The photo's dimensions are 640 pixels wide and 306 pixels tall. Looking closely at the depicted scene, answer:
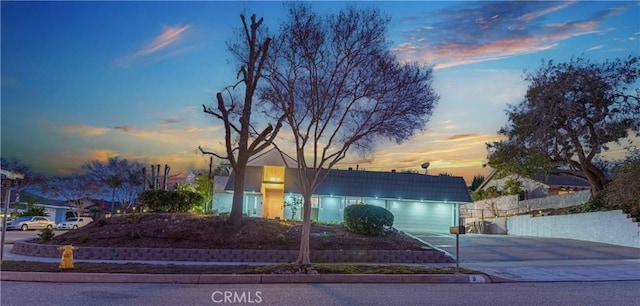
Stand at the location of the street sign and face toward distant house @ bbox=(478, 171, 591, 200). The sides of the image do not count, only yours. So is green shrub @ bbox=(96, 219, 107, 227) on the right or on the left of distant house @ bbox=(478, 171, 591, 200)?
left

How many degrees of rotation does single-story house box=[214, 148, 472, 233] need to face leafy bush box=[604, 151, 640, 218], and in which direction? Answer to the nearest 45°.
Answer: approximately 45° to its left

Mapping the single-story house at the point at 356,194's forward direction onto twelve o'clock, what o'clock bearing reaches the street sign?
The street sign is roughly at 1 o'clock from the single-story house.

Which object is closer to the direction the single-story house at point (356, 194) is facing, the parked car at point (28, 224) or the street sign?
the street sign

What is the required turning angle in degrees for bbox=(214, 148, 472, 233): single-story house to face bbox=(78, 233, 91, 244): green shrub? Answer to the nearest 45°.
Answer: approximately 45° to its right

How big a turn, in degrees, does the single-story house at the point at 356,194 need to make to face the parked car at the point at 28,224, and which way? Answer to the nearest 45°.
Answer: approximately 90° to its right

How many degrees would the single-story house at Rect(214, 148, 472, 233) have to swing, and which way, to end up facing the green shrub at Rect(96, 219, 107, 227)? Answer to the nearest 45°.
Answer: approximately 45° to its right

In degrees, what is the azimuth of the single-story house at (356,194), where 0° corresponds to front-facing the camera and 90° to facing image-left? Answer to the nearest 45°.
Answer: approximately 0°

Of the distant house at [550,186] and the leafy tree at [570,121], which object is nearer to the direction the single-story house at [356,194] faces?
the leafy tree

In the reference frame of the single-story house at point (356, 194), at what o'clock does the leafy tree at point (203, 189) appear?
The leafy tree is roughly at 3 o'clock from the single-story house.

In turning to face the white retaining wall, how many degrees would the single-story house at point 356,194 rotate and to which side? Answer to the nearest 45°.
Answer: approximately 45° to its left

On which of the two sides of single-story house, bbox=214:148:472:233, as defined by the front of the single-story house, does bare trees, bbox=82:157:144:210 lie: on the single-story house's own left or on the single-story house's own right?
on the single-story house's own right
